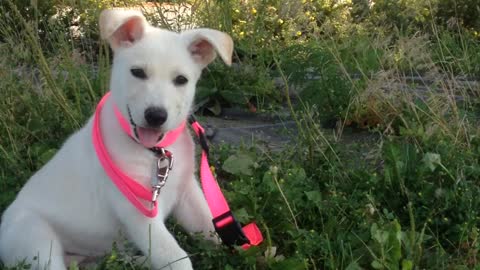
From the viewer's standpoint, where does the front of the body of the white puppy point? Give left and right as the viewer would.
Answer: facing the viewer and to the right of the viewer

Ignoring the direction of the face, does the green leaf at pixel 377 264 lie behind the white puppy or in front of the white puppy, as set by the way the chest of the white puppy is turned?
in front

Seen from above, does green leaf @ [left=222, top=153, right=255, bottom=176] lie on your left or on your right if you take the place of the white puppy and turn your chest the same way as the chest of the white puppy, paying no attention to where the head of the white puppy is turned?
on your left

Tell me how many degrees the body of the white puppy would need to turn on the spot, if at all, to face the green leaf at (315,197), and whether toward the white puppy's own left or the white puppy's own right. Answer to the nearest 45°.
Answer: approximately 45° to the white puppy's own left
